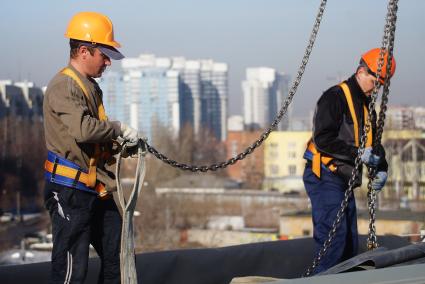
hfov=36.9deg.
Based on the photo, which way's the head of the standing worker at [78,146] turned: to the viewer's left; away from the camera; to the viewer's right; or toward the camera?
to the viewer's right

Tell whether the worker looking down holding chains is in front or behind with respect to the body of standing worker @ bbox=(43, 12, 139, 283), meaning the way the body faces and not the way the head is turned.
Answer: in front

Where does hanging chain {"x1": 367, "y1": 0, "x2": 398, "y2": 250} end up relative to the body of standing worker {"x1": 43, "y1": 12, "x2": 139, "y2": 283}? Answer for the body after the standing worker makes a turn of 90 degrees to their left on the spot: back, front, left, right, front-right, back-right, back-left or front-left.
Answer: right

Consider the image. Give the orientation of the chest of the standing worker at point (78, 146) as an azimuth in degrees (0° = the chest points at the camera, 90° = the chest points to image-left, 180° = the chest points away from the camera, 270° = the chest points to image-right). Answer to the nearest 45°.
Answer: approximately 270°
